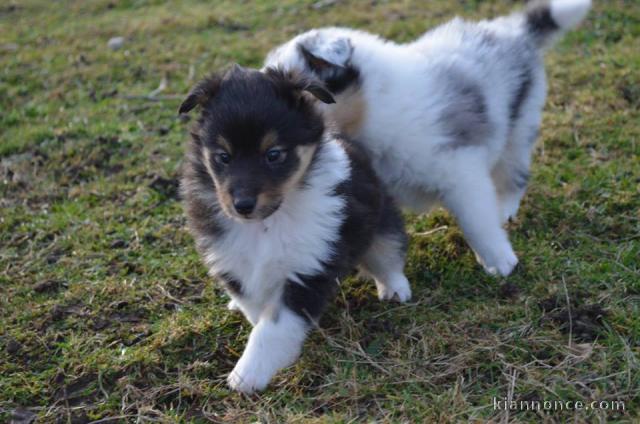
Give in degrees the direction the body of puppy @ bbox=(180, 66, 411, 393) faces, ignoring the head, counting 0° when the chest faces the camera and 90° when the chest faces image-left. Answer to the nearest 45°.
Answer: approximately 45°

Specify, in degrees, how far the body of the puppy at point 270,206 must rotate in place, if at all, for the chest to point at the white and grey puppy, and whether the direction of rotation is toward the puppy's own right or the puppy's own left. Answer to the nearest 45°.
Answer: approximately 180°
